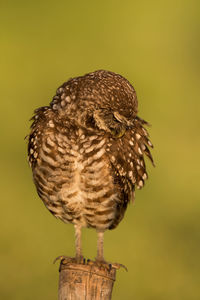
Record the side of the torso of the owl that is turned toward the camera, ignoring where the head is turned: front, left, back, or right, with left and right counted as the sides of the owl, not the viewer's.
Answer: front
